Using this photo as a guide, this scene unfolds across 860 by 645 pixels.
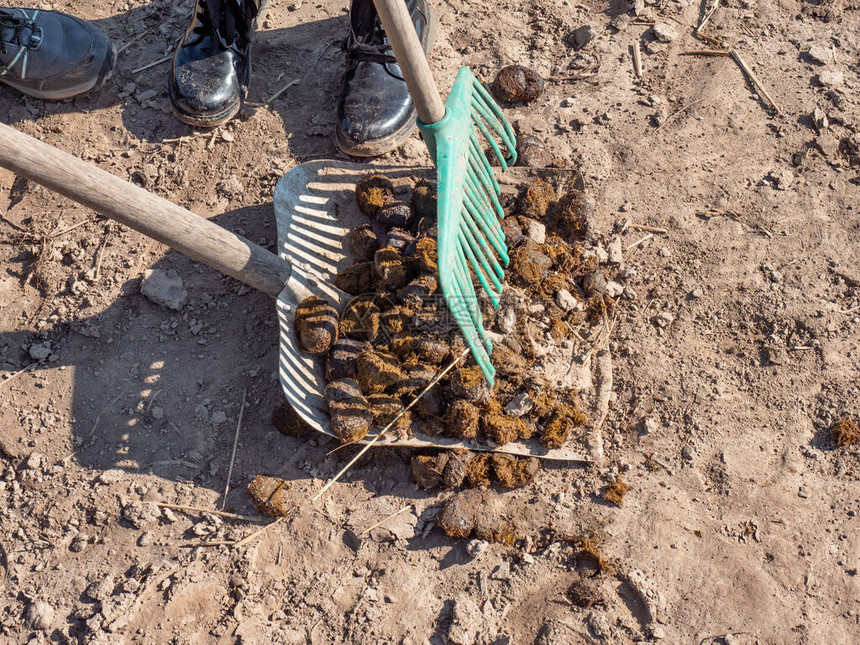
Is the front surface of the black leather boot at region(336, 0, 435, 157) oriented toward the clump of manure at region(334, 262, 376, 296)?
yes

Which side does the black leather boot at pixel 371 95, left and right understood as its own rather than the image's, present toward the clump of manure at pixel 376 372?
front

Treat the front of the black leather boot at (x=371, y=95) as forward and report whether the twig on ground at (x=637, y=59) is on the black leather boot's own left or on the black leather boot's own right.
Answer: on the black leather boot's own left

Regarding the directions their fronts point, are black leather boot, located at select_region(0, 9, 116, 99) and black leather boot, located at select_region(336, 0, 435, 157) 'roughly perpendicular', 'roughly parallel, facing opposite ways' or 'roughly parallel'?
roughly perpendicular

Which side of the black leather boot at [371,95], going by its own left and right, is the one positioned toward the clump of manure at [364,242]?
front

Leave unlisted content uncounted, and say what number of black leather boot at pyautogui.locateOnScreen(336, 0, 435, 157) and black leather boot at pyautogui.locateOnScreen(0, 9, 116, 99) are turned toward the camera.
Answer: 1

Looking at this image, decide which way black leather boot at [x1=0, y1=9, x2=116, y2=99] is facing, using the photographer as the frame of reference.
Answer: facing to the right of the viewer

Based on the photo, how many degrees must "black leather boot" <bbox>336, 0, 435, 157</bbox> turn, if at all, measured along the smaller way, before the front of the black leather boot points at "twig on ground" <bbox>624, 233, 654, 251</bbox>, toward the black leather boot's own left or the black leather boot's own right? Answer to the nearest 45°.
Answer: approximately 45° to the black leather boot's own left

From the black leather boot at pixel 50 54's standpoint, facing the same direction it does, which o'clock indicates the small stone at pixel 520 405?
The small stone is roughly at 2 o'clock from the black leather boot.
